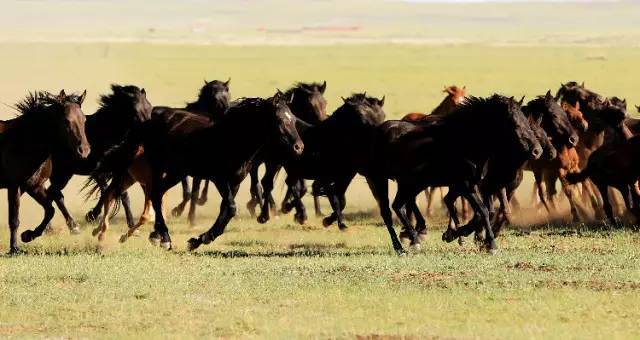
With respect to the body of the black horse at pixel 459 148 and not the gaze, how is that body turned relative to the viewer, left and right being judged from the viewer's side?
facing to the right of the viewer

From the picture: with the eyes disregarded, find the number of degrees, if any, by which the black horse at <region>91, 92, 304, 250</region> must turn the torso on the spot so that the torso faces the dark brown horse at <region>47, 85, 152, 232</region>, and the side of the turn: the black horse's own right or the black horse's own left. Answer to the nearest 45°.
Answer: approximately 135° to the black horse's own left

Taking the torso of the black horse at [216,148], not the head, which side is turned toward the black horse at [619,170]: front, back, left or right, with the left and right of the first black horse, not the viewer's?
front

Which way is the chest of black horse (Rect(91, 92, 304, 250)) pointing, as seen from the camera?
to the viewer's right

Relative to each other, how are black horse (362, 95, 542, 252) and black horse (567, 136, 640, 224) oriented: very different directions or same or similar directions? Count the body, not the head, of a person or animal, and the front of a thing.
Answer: same or similar directions

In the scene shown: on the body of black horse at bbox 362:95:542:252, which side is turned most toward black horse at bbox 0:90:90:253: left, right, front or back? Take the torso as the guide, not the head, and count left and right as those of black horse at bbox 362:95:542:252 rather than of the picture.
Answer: back

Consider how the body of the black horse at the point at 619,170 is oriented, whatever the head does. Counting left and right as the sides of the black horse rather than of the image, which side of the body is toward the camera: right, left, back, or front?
right

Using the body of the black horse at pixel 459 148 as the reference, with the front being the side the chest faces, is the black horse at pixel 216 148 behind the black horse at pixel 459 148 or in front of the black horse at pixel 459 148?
behind

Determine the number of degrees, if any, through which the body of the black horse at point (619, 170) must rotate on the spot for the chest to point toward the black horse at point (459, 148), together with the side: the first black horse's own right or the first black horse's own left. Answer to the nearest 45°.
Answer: approximately 135° to the first black horse's own right

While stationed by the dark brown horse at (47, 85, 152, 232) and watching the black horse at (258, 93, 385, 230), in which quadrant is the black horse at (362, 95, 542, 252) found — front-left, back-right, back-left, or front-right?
front-right

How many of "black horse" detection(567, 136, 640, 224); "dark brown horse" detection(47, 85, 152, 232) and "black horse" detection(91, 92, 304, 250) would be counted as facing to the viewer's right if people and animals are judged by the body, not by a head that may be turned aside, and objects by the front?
3

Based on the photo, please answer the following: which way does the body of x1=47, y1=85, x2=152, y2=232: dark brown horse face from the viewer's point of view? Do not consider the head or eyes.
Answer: to the viewer's right

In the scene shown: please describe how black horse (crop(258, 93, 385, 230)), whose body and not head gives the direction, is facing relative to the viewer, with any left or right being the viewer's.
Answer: facing the viewer and to the right of the viewer
